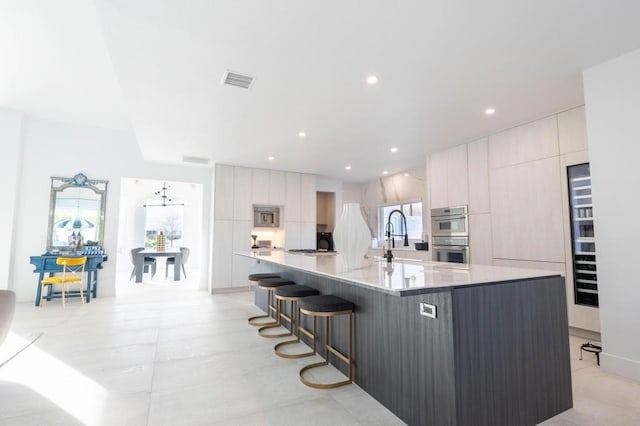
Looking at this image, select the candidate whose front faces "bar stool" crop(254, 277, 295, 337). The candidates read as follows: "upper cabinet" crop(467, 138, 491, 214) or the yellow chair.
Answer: the upper cabinet

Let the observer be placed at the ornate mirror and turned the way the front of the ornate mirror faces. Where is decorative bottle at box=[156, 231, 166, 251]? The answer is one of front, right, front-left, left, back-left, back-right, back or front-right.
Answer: back-left

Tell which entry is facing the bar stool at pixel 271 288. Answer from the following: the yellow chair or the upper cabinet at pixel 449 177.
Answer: the upper cabinet

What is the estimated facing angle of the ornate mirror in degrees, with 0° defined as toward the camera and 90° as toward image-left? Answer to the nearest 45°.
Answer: approximately 0°

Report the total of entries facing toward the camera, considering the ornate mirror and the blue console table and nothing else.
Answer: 2

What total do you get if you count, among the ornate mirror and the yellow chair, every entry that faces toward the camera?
1

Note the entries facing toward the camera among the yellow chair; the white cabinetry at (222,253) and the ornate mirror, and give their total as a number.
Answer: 2
